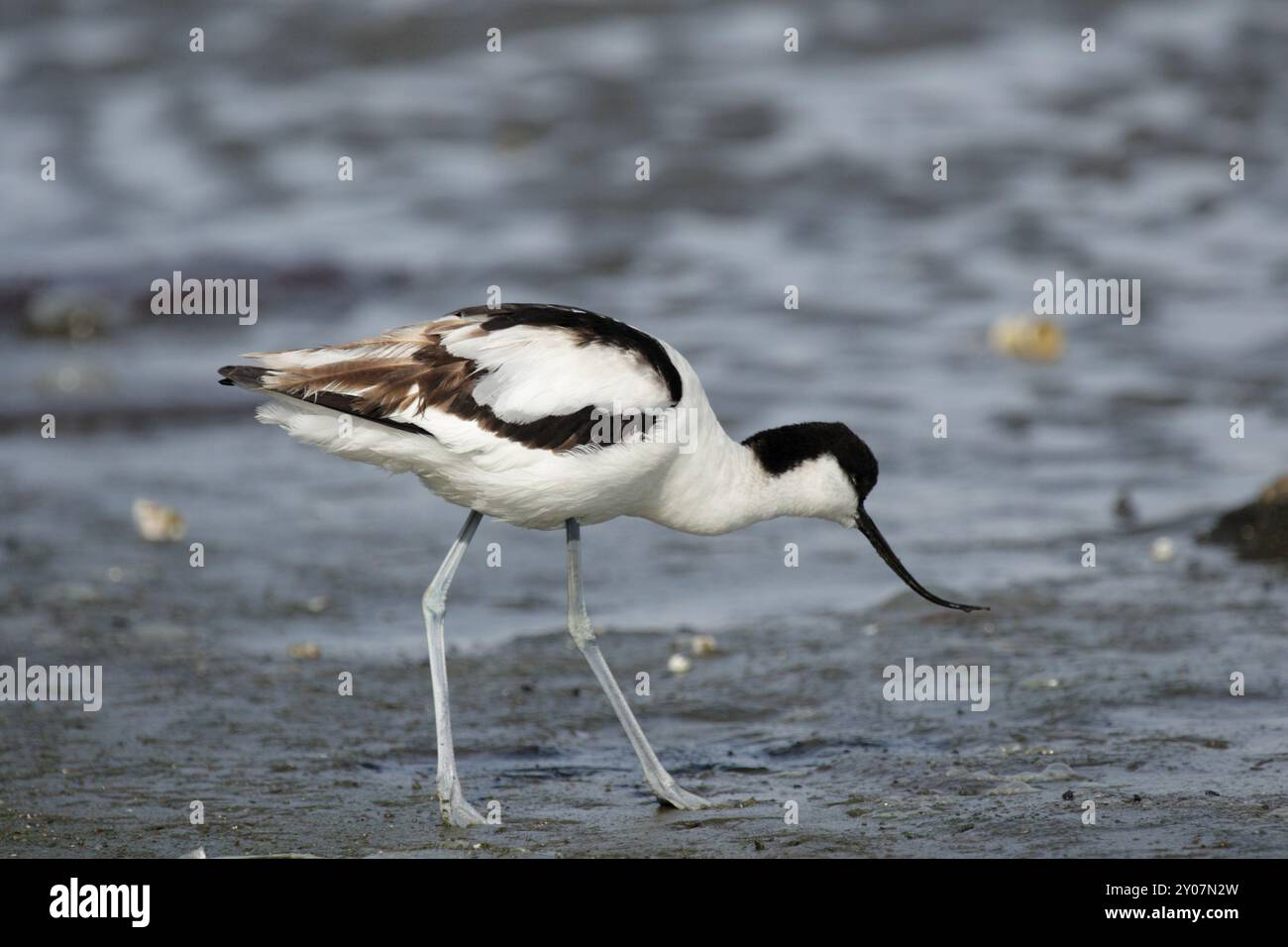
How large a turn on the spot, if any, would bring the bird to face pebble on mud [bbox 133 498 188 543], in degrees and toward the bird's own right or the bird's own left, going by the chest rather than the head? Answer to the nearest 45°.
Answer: approximately 135° to the bird's own left

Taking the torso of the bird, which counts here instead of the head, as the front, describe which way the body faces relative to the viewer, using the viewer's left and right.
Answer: facing to the right of the viewer

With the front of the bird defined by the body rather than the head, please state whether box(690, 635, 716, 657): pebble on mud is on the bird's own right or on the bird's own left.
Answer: on the bird's own left

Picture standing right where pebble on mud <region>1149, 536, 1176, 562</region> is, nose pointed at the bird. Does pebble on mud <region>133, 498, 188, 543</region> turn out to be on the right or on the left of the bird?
right

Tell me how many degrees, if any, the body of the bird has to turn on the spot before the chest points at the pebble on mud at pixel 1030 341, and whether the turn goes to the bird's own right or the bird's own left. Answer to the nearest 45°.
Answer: approximately 45° to the bird's own left

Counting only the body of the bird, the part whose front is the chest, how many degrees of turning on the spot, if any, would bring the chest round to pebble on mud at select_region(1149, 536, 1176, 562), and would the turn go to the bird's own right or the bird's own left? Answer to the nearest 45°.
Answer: approximately 45° to the bird's own left
